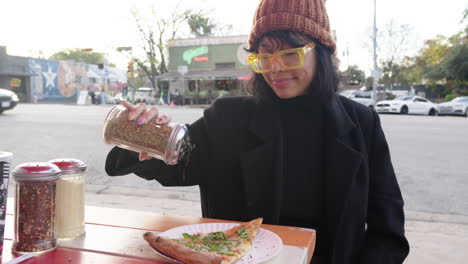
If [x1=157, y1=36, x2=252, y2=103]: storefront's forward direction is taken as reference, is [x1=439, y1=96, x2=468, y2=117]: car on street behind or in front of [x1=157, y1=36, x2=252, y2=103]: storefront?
in front

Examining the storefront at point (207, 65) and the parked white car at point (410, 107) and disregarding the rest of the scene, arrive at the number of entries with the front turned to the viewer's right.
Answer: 0

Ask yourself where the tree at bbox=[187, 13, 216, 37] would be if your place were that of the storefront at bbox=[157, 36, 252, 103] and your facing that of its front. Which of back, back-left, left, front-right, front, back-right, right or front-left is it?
back

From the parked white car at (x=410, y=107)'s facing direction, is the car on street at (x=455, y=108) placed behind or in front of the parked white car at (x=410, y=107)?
behind

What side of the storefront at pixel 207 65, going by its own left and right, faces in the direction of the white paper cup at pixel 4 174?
front

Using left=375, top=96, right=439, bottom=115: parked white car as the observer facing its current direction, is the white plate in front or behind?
in front

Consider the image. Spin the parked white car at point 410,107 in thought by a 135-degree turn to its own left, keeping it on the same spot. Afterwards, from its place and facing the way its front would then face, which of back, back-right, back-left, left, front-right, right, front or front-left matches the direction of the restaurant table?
right

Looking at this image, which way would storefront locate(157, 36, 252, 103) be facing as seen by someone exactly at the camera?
facing the viewer

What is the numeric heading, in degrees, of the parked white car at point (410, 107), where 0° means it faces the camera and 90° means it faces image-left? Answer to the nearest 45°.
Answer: approximately 45°

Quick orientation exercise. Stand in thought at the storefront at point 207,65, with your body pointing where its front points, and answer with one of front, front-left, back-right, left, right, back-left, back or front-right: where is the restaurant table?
front

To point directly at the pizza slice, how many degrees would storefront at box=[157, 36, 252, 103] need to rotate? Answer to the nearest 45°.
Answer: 0° — it already faces it

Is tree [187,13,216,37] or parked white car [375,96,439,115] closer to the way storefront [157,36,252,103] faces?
the parked white car

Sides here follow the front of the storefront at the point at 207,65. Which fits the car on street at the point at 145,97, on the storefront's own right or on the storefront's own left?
on the storefront's own right

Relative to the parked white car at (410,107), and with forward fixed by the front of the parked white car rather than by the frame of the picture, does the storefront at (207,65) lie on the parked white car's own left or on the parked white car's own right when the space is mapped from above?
on the parked white car's own right

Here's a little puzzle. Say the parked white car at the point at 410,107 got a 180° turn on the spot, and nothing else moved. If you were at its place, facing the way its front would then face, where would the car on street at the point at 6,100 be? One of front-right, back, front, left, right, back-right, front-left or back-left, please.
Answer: back

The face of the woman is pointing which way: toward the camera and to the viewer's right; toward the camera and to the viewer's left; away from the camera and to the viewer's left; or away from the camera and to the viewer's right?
toward the camera and to the viewer's left

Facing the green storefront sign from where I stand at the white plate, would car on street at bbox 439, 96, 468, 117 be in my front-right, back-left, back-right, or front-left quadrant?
front-right

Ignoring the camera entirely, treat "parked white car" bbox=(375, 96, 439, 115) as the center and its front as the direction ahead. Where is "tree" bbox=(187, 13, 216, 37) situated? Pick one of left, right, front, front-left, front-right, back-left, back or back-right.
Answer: right
